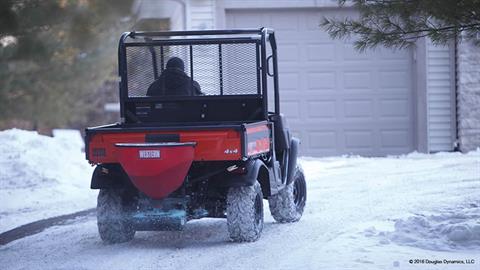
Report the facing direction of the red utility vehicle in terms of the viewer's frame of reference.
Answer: facing away from the viewer and to the right of the viewer
